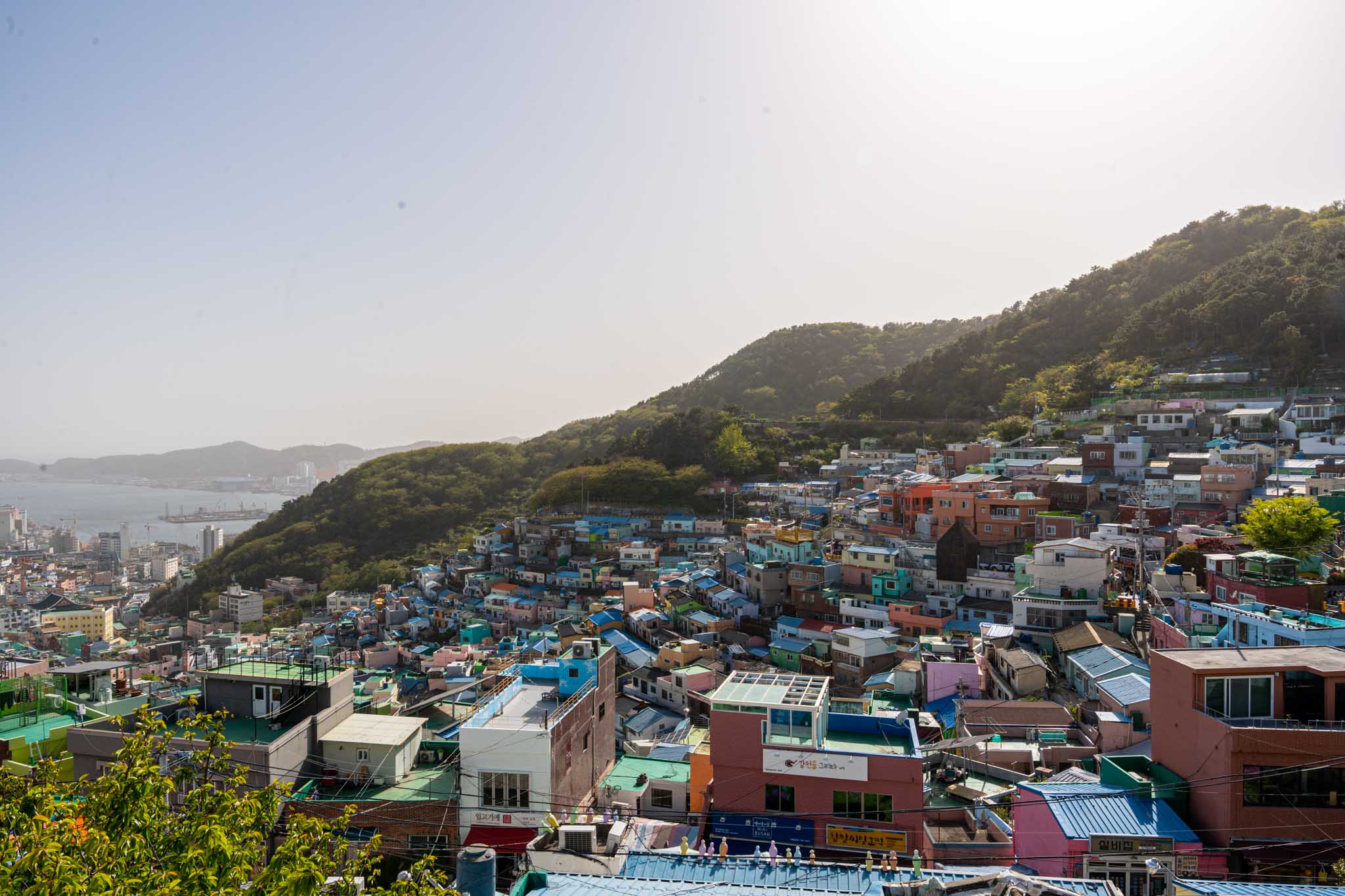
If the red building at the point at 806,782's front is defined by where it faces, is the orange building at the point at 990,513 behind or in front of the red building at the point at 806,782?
behind

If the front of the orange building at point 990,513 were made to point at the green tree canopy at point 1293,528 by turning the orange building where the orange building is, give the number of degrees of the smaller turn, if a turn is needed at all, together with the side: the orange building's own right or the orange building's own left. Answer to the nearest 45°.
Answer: approximately 45° to the orange building's own left

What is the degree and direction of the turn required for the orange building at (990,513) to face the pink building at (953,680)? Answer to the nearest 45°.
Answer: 0° — it already faces it

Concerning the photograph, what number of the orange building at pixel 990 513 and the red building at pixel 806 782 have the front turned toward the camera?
2

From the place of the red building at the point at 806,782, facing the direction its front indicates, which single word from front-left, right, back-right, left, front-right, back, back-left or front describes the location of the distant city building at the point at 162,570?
back-right

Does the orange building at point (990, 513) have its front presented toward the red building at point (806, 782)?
yes

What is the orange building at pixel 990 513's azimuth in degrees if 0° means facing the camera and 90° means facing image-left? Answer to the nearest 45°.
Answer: approximately 0°

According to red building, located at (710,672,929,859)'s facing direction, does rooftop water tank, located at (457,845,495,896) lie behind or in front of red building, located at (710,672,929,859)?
in front

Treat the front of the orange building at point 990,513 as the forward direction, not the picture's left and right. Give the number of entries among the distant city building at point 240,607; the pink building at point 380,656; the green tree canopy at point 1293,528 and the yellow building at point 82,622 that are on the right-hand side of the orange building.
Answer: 3

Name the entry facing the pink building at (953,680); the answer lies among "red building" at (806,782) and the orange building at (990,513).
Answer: the orange building

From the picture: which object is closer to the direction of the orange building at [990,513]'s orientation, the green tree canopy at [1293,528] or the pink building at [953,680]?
the pink building

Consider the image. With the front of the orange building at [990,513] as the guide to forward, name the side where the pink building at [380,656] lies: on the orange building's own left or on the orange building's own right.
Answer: on the orange building's own right

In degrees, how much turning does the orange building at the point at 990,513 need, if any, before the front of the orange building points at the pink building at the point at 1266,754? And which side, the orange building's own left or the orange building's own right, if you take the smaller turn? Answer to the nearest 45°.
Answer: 0° — it already faces it

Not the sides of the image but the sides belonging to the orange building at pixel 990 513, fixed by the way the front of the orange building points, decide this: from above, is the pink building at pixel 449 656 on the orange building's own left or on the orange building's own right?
on the orange building's own right
